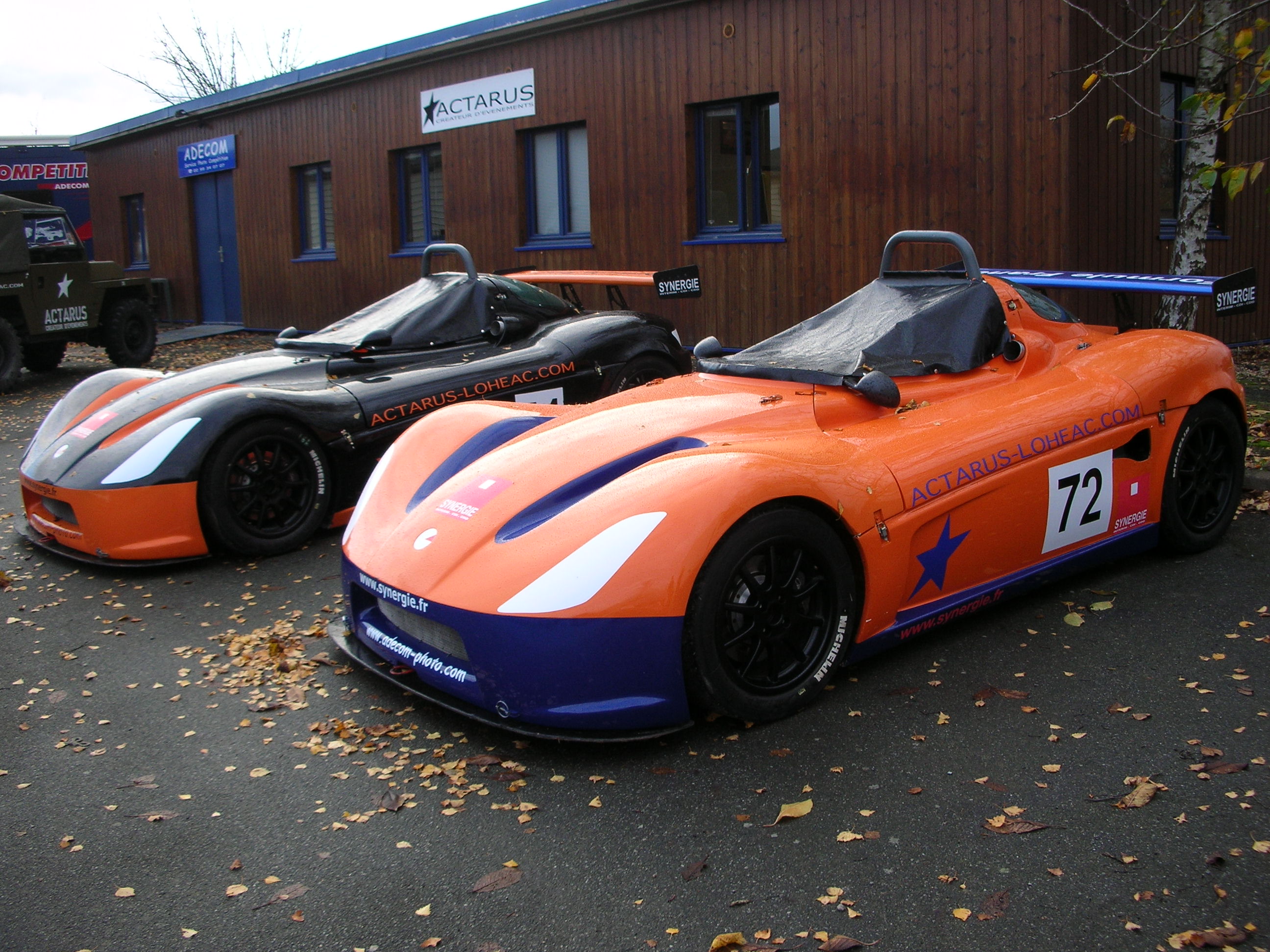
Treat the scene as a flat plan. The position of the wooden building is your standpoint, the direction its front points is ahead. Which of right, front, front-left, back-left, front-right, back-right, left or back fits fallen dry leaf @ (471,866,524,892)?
front-left

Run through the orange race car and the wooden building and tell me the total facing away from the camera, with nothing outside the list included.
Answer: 0

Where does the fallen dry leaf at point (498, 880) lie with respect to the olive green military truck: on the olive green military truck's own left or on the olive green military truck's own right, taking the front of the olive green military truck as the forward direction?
on the olive green military truck's own right

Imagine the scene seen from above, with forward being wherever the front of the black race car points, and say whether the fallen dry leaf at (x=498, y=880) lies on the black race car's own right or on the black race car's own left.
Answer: on the black race car's own left

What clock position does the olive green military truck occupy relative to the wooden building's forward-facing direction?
The olive green military truck is roughly at 2 o'clock from the wooden building.

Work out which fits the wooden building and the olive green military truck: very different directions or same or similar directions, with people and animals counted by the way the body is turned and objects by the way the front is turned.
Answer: very different directions

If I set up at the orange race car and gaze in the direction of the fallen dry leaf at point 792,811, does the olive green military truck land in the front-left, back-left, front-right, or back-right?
back-right

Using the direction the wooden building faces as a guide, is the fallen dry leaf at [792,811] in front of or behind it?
in front

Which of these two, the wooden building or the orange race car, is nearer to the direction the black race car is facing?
the orange race car
